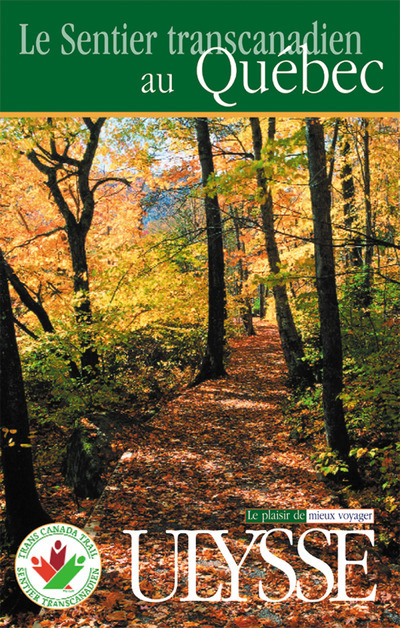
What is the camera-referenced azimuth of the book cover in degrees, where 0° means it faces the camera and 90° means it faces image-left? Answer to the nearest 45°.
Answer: approximately 0°
